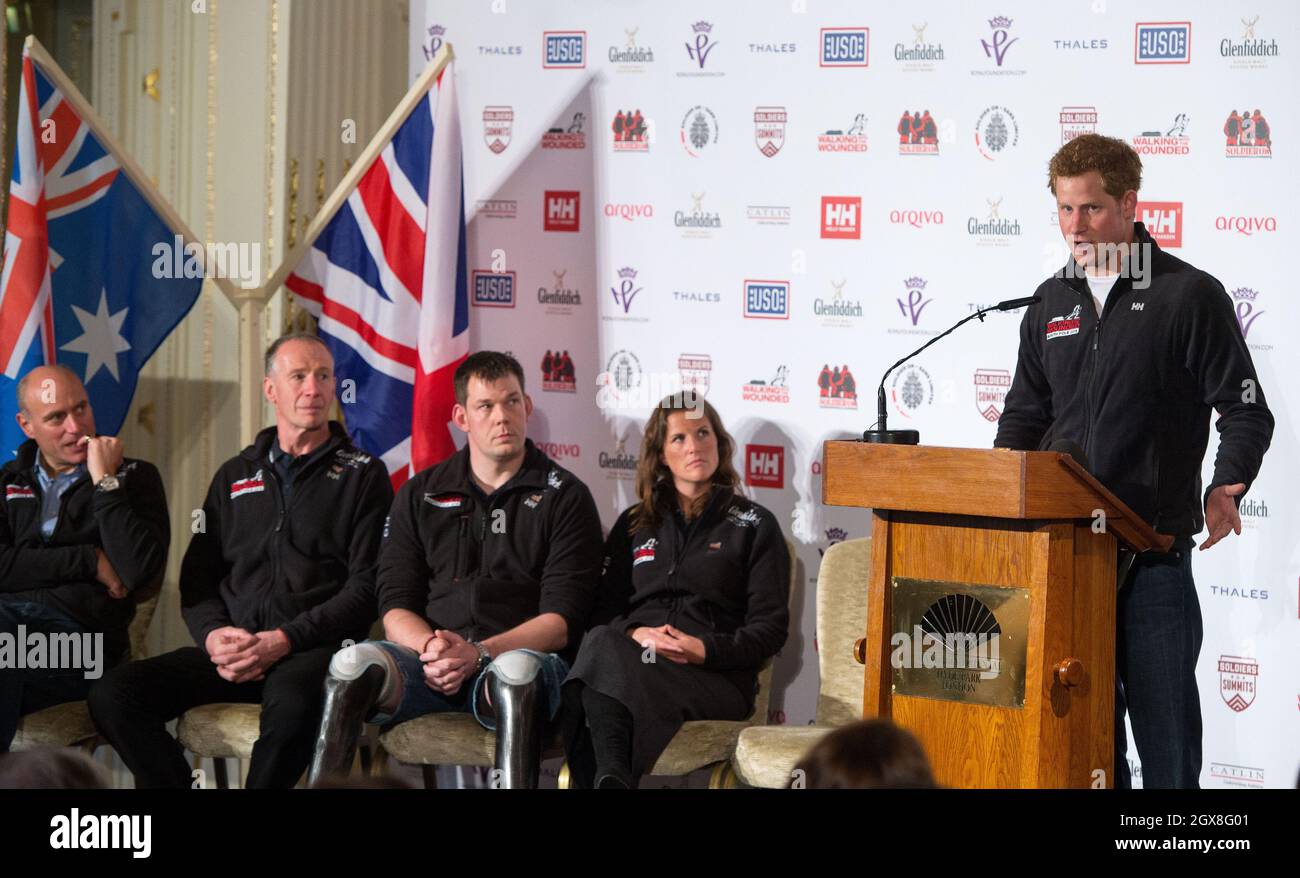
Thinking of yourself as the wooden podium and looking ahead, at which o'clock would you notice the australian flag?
The australian flag is roughly at 2 o'clock from the wooden podium.

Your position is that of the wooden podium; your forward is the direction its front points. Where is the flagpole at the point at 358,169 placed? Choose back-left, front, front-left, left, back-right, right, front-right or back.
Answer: right

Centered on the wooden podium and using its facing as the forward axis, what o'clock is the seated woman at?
The seated woman is roughly at 3 o'clock from the wooden podium.

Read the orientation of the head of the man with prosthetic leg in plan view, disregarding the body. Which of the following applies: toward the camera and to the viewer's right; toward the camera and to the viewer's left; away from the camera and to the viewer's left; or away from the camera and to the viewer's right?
toward the camera and to the viewer's right

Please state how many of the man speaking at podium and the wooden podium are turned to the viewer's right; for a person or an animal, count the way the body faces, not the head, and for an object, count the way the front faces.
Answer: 0

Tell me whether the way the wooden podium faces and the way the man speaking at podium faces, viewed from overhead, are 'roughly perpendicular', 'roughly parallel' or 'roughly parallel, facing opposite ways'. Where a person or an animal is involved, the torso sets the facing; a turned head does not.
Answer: roughly parallel

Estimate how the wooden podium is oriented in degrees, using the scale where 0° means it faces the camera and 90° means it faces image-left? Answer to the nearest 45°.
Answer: approximately 45°

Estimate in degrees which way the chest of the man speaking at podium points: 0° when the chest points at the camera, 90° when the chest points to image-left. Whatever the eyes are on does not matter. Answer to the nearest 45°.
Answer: approximately 45°

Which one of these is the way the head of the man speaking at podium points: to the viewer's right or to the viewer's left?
to the viewer's left
